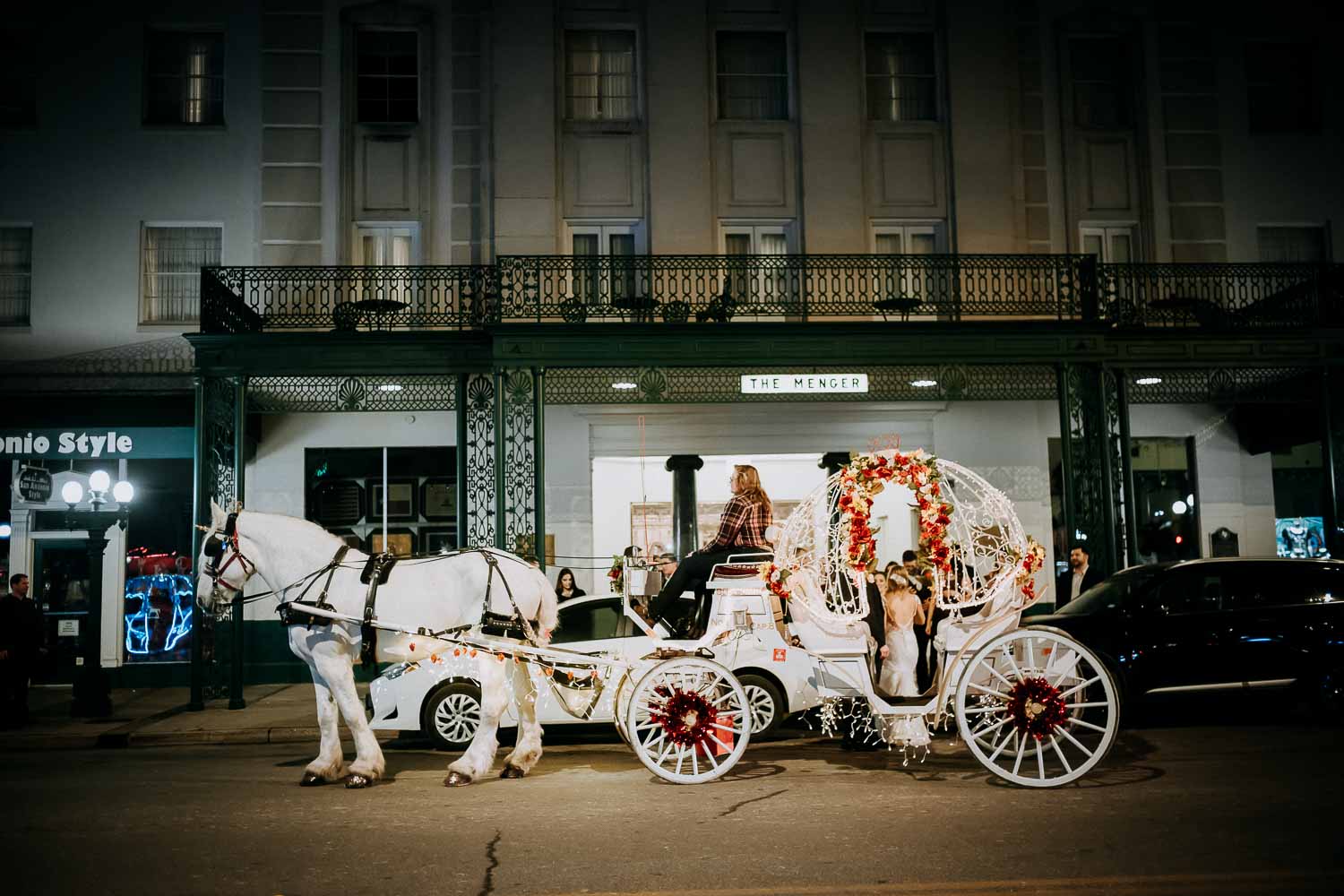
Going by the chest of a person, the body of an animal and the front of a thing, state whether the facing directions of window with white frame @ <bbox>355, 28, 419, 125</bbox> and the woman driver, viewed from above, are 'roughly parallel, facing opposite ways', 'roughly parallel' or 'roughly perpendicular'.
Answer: roughly perpendicular

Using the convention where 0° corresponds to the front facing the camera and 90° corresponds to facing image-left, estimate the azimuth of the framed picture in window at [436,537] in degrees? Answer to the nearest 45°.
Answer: approximately 0°

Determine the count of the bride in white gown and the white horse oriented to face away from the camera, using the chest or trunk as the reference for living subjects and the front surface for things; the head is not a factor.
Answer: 1

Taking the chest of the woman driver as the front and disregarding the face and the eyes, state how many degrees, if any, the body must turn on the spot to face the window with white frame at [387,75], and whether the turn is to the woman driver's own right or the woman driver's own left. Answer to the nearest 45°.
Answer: approximately 45° to the woman driver's own right

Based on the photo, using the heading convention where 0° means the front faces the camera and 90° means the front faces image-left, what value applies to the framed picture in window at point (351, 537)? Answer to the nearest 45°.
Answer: approximately 0°

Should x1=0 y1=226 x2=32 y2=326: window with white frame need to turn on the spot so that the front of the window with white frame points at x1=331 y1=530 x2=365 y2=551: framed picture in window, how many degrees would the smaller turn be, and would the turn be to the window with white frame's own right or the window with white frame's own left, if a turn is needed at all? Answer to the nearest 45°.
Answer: approximately 45° to the window with white frame's own left

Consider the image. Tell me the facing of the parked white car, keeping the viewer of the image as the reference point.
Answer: facing to the left of the viewer

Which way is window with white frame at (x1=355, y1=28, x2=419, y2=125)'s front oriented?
toward the camera

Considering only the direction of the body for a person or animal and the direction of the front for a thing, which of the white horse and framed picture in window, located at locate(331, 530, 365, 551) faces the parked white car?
the framed picture in window

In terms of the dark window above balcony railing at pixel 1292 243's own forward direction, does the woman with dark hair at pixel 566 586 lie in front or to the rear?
in front

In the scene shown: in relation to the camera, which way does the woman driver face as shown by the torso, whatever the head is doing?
to the viewer's left

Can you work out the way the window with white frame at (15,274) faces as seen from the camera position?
facing the viewer

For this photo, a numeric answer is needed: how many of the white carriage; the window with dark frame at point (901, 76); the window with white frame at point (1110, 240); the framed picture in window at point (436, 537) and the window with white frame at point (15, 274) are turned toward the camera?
4

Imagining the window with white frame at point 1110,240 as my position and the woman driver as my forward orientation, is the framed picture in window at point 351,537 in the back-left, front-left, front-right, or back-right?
front-right

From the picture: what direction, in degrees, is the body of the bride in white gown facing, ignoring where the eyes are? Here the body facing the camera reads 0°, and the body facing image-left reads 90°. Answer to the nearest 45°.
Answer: approximately 180°

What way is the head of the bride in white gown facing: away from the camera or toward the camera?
away from the camera

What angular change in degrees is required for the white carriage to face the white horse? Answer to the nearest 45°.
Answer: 0° — it already faces it

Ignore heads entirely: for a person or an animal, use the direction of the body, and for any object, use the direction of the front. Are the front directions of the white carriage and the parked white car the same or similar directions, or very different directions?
same or similar directions
